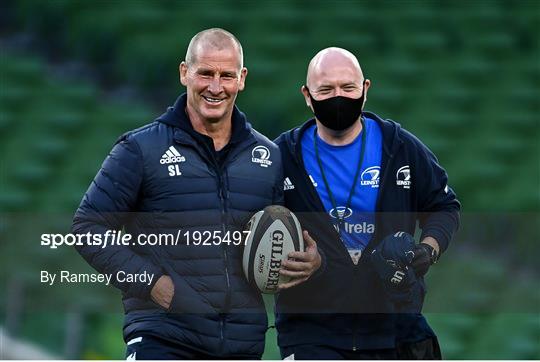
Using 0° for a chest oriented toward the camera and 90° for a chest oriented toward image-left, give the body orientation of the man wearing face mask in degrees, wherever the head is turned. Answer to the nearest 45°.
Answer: approximately 0°

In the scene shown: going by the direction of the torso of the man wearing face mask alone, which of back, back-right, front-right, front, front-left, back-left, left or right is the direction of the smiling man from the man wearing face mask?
front-right
